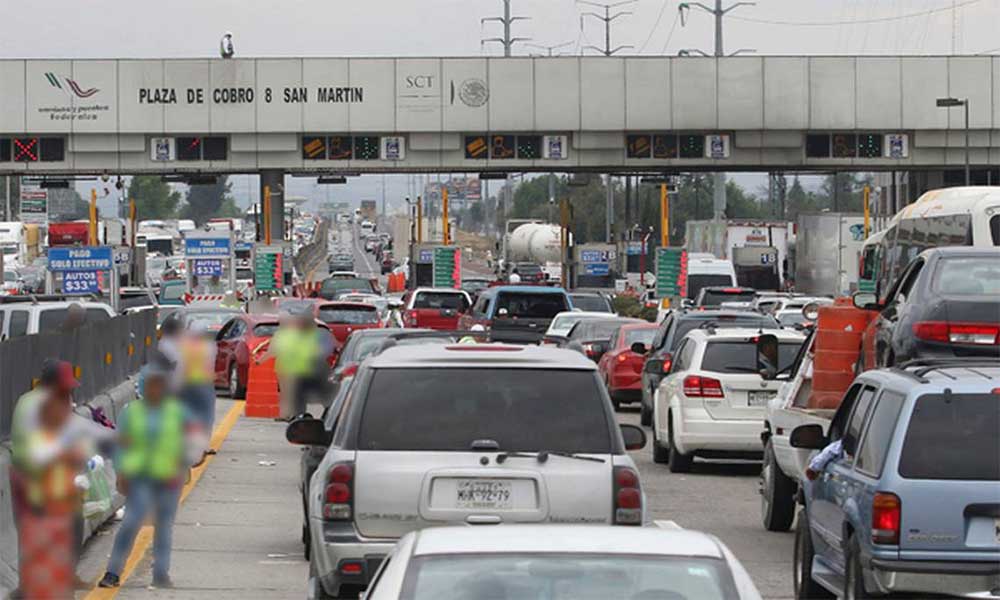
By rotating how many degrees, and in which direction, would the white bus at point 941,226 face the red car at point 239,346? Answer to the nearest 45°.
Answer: approximately 45° to its left

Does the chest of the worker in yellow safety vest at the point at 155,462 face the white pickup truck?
no

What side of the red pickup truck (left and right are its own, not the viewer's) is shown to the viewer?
back

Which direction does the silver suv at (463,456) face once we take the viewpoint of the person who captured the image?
facing away from the viewer

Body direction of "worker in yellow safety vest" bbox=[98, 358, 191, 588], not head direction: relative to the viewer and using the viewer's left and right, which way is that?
facing the viewer

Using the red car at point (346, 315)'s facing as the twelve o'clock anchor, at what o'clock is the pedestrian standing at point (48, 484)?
The pedestrian standing is roughly at 6 o'clock from the red car.

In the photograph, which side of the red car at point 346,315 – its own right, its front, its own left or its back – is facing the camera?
back

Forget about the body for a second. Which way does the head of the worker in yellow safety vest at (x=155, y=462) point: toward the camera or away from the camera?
toward the camera

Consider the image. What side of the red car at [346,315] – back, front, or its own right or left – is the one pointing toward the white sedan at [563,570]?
back

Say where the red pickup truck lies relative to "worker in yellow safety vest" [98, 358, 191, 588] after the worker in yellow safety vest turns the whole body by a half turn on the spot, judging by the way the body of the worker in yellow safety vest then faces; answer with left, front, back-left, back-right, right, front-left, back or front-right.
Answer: front

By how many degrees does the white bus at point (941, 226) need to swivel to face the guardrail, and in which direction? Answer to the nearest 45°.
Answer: approximately 90° to its left

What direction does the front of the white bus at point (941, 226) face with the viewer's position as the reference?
facing away from the viewer and to the left of the viewer

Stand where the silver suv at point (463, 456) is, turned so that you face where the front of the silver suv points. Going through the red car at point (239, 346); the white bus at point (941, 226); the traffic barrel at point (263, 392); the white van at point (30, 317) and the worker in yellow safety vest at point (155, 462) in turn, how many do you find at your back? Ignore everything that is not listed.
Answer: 0
